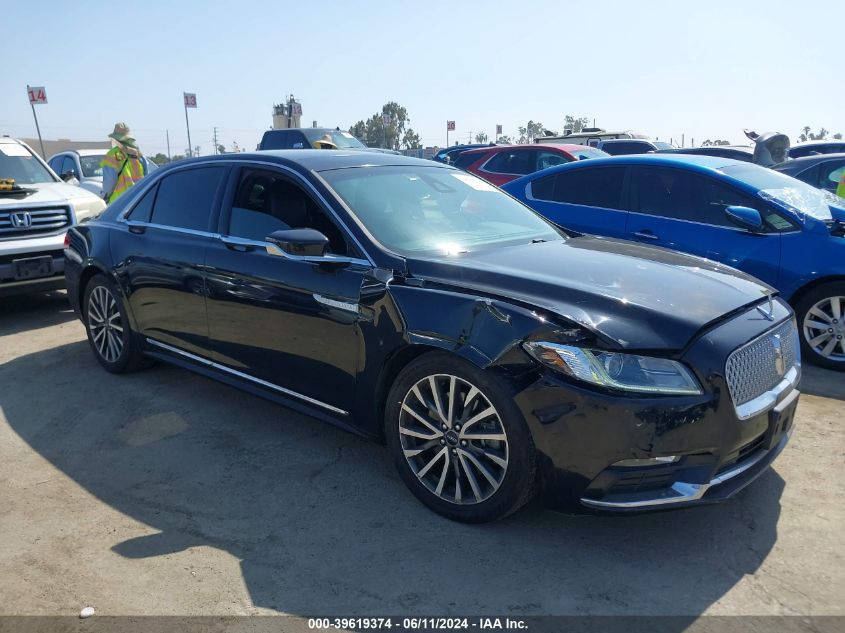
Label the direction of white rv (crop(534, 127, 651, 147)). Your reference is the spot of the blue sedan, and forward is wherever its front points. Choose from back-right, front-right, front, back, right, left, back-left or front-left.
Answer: back-left

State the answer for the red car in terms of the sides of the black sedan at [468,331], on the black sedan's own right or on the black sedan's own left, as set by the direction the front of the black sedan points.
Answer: on the black sedan's own left

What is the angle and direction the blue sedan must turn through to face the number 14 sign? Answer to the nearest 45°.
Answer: approximately 180°

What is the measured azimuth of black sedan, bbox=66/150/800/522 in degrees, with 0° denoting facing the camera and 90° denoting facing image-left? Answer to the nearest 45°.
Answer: approximately 315°

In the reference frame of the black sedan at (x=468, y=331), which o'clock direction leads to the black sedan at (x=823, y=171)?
the black sedan at (x=823, y=171) is roughly at 9 o'clock from the black sedan at (x=468, y=331).

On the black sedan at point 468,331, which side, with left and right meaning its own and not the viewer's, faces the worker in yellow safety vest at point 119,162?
back

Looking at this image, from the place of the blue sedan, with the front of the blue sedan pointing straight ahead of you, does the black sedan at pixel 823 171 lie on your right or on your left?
on your left

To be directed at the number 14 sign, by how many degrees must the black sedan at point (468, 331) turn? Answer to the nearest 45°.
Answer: approximately 180°
